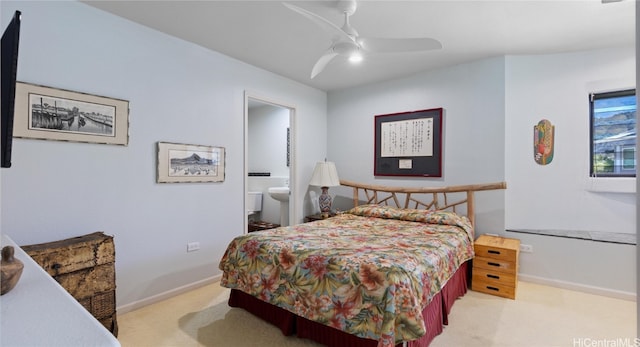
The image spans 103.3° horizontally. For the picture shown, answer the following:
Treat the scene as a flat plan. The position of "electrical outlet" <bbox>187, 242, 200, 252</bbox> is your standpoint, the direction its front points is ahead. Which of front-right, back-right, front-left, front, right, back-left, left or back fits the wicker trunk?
right

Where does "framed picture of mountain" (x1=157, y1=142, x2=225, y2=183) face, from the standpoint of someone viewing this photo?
facing the viewer and to the right of the viewer

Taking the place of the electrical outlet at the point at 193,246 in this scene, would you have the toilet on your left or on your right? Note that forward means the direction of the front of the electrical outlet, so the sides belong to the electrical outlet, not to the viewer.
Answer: on your left

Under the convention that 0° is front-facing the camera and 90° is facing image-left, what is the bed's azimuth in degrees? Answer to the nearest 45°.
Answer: approximately 45°

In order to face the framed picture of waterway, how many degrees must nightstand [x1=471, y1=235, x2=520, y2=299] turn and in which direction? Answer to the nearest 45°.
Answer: approximately 45° to its right

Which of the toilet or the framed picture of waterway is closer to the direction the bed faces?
the framed picture of waterway

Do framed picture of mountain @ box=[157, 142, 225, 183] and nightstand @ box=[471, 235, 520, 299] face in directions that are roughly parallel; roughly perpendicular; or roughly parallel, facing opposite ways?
roughly perpendicular

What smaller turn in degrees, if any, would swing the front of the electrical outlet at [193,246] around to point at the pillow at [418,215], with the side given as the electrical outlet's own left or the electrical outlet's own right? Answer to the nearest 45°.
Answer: approximately 45° to the electrical outlet's own left

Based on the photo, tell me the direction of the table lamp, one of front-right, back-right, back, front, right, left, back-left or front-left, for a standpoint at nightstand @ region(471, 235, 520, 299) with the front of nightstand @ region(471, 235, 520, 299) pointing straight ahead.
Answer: right

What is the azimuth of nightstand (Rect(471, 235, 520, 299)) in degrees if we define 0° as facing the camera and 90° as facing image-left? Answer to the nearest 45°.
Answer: approximately 0°

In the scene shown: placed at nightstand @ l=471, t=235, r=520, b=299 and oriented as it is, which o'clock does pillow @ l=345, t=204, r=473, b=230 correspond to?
The pillow is roughly at 3 o'clock from the nightstand.
